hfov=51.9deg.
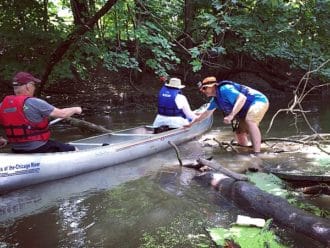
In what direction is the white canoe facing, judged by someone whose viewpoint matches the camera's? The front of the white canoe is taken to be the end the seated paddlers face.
facing away from the viewer and to the right of the viewer

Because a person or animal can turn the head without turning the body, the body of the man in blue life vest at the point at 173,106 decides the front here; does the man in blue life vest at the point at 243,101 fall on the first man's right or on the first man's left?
on the first man's right

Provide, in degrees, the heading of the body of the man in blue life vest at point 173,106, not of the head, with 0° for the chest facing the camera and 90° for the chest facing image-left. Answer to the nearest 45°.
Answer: approximately 225°

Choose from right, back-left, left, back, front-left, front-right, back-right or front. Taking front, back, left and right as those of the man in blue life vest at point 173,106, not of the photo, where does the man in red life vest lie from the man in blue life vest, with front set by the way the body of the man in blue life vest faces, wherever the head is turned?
back

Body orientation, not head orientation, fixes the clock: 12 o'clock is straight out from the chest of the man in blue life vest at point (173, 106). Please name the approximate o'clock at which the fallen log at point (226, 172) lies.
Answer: The fallen log is roughly at 4 o'clock from the man in blue life vest.

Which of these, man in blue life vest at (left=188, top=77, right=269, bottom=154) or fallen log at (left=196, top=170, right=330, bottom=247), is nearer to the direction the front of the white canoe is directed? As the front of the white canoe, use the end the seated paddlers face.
the man in blue life vest

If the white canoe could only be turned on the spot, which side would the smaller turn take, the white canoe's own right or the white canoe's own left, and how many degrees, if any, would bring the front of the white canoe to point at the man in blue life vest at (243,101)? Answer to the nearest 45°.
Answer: approximately 45° to the white canoe's own right
